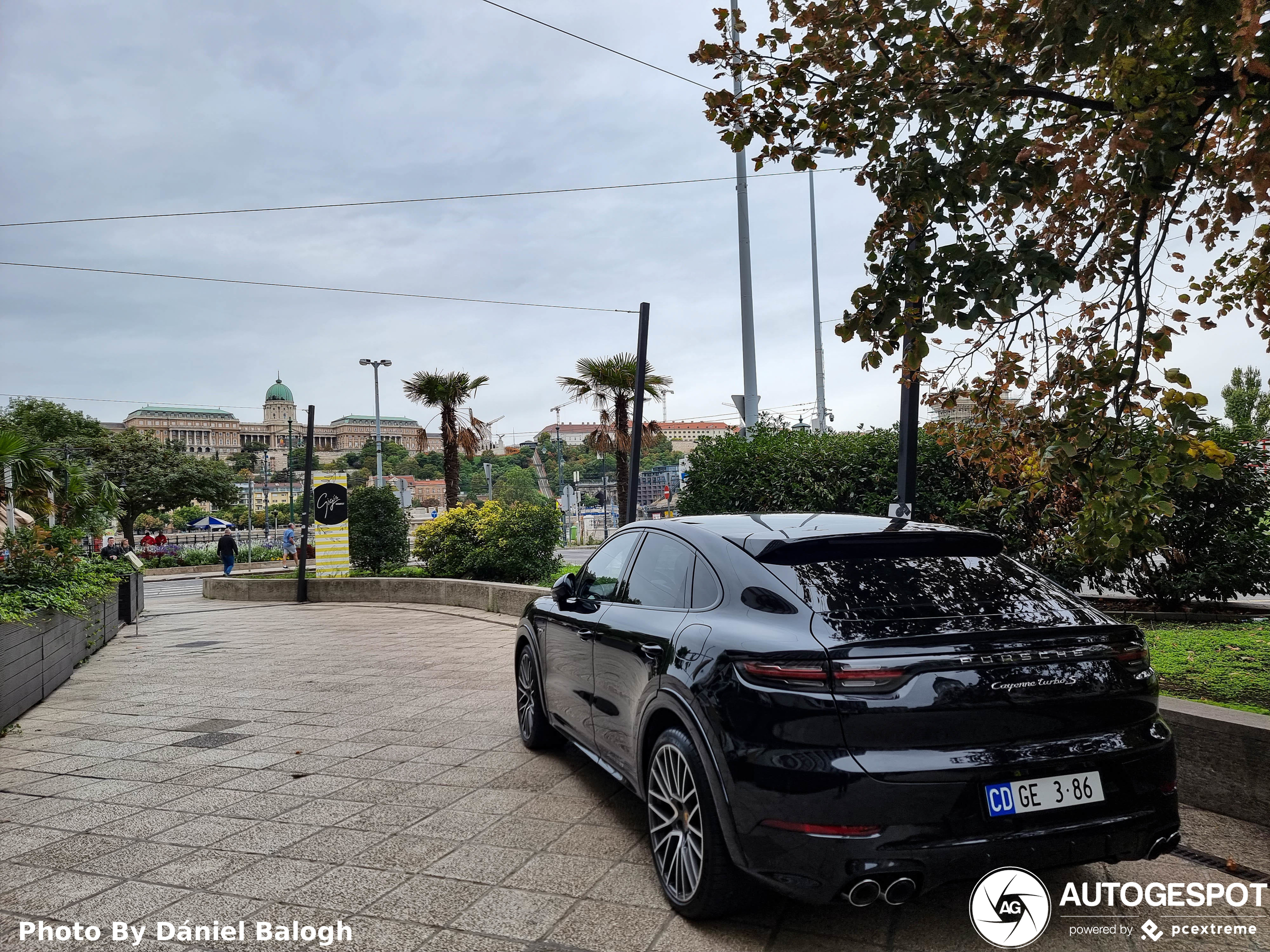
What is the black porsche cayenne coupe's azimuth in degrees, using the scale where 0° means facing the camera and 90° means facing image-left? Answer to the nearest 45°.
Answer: approximately 135°

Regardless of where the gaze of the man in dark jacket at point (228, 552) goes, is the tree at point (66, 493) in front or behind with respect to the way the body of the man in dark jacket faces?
behind

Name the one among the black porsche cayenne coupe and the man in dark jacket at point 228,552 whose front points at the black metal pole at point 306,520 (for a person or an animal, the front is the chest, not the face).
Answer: the black porsche cayenne coupe

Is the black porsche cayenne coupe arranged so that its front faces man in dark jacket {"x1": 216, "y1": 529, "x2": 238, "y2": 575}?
yes
